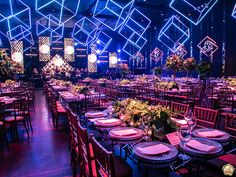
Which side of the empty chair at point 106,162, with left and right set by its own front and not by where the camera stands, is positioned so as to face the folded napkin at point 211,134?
front

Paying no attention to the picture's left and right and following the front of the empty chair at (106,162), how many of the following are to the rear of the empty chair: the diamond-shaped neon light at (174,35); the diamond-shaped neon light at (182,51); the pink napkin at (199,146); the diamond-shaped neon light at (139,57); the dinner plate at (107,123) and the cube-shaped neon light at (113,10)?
0

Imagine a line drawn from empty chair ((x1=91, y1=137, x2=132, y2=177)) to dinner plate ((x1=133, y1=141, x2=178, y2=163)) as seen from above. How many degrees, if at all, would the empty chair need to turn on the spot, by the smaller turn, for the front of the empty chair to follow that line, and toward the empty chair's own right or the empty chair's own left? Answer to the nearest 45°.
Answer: approximately 45° to the empty chair's own right

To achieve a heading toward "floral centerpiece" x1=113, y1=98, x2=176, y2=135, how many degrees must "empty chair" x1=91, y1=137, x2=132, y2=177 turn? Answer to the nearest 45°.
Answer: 0° — it already faces it

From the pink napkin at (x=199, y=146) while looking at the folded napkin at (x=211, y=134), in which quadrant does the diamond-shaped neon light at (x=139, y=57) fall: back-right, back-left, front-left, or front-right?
front-left

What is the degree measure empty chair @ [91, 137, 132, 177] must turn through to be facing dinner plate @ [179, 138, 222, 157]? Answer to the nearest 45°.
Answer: approximately 45° to its right

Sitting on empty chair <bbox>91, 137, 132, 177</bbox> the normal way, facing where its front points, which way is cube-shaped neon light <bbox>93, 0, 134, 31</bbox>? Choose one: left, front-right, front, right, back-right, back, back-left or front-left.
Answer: front-left

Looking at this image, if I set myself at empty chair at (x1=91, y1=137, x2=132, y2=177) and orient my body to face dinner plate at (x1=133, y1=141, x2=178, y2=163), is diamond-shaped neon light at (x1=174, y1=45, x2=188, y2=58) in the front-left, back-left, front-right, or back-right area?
front-left

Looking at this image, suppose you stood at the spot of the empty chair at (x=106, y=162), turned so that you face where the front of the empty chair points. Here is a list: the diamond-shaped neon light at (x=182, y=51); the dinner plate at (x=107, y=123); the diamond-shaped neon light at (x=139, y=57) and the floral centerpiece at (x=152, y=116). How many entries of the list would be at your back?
0

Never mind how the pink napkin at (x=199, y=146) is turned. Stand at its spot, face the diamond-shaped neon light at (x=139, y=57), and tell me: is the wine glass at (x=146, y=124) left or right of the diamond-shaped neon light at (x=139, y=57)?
left

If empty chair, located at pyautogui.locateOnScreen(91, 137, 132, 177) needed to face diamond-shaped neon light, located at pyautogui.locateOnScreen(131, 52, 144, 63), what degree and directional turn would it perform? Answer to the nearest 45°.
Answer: approximately 45° to its left

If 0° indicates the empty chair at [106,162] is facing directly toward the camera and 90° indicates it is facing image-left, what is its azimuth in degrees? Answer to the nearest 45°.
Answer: approximately 225°

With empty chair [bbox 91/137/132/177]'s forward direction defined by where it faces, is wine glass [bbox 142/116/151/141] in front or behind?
in front

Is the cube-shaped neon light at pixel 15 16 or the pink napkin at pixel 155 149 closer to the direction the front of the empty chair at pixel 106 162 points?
the pink napkin

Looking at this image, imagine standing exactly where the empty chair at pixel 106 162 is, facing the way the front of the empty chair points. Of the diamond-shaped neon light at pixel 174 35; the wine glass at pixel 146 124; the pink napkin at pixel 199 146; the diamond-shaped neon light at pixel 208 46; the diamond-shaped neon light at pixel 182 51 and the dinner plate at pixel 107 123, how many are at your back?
0

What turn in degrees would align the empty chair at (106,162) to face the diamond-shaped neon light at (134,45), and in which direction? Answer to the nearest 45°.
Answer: approximately 45° to its left

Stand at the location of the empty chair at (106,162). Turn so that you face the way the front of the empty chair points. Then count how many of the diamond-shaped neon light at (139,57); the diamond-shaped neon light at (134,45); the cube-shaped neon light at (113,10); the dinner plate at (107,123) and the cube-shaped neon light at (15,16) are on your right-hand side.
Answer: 0

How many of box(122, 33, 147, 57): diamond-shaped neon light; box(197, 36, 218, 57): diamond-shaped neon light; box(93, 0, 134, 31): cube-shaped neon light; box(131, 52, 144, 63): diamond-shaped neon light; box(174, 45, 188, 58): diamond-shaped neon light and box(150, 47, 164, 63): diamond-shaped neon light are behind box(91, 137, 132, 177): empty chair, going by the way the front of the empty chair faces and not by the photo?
0
